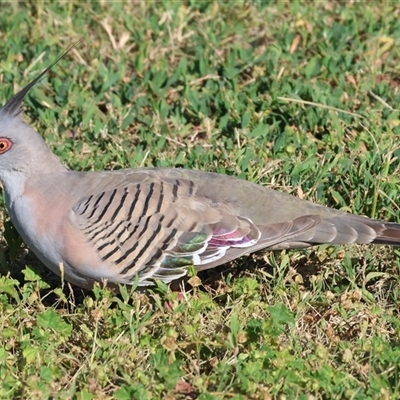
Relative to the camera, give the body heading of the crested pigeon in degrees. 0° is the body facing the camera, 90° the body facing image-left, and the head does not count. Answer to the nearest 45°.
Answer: approximately 90°
